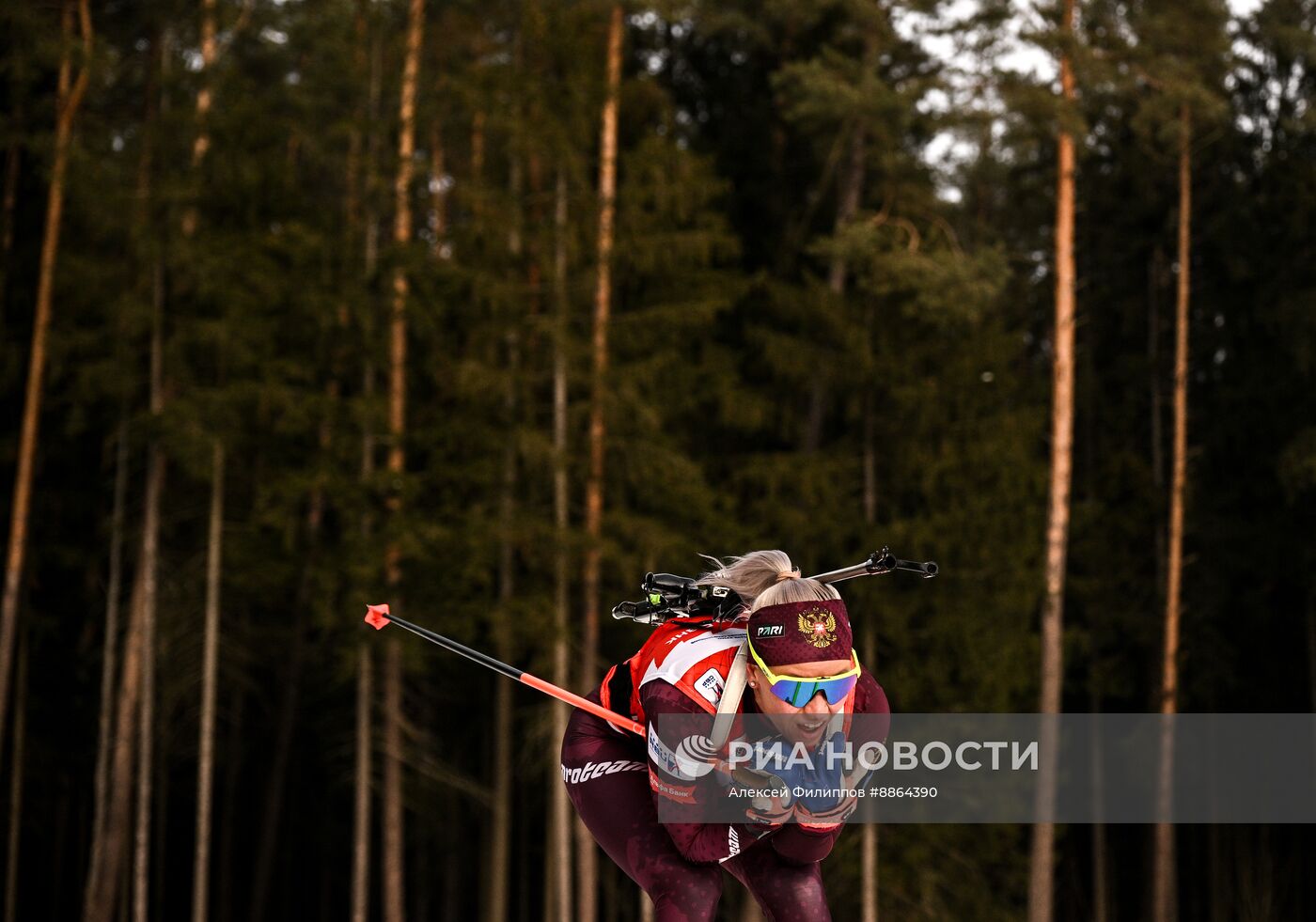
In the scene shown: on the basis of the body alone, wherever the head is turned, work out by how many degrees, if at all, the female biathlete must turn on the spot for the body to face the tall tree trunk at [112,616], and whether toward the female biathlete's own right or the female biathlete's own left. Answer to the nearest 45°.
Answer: approximately 180°

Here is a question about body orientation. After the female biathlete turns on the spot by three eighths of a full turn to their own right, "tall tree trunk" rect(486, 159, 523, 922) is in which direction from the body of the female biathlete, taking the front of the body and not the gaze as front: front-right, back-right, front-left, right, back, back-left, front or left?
right

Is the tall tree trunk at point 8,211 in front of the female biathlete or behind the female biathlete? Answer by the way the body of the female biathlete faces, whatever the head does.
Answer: behind

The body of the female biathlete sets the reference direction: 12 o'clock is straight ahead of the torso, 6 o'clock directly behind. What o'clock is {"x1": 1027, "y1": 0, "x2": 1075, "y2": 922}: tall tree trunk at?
The tall tree trunk is roughly at 8 o'clock from the female biathlete.

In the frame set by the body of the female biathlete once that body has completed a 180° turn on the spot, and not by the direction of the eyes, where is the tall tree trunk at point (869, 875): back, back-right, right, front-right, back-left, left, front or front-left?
front-right

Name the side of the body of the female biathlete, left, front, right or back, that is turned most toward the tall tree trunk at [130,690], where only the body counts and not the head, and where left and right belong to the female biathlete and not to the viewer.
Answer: back

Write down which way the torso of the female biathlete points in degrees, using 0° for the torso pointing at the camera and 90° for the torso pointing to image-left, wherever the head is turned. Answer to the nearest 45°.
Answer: approximately 315°

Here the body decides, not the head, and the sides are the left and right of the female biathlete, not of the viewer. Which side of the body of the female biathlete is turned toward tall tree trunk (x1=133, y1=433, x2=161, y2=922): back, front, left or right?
back

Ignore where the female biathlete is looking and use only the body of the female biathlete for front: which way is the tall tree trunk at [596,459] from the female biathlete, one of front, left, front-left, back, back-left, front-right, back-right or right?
back-left

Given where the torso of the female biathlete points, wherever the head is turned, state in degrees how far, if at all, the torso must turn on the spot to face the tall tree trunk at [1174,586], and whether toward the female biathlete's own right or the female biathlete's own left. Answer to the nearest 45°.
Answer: approximately 135° to the female biathlete's own left
